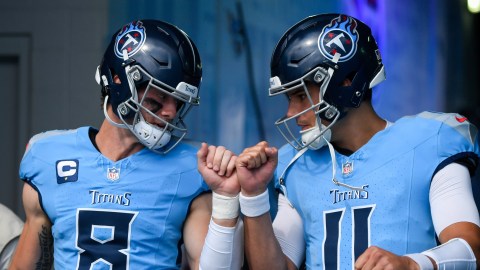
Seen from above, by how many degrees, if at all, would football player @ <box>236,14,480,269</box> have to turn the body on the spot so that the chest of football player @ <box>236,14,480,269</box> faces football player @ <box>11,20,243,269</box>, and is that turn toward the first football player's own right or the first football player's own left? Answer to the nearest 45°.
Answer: approximately 45° to the first football player's own right

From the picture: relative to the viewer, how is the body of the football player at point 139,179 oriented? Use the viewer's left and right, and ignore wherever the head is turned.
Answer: facing the viewer

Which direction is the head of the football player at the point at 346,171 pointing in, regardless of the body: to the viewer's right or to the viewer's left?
to the viewer's left

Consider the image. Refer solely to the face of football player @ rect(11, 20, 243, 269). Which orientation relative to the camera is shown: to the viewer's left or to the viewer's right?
to the viewer's right

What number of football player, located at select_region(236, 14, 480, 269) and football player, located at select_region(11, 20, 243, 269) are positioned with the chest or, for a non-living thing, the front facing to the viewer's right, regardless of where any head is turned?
0

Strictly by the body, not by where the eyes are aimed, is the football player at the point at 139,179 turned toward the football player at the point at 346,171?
no

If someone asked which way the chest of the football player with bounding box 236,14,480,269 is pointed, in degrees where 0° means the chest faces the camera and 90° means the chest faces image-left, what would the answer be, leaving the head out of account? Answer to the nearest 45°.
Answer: approximately 45°
